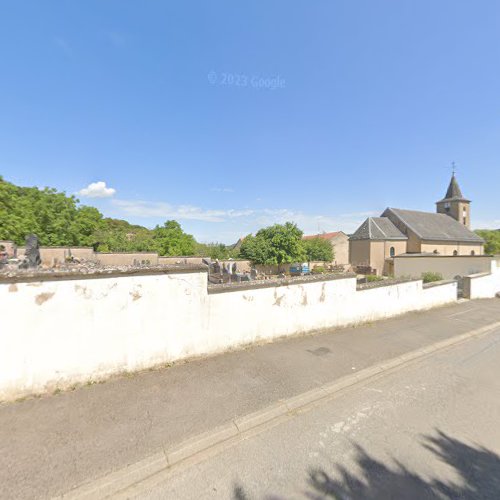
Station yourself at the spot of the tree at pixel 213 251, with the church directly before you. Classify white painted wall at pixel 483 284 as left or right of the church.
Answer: right

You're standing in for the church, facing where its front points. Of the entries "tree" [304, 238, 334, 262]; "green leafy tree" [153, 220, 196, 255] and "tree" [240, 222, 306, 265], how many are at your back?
3

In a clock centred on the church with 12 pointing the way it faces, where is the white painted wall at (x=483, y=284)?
The white painted wall is roughly at 4 o'clock from the church.

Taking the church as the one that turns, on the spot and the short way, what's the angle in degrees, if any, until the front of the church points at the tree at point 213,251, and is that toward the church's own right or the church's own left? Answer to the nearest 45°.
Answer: approximately 180°

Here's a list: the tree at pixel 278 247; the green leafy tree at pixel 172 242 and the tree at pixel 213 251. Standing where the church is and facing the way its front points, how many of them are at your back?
3

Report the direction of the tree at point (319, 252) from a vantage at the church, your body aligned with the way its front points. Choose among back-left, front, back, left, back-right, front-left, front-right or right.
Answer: back

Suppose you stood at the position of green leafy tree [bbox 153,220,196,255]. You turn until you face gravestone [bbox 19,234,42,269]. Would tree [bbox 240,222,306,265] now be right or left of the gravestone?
left

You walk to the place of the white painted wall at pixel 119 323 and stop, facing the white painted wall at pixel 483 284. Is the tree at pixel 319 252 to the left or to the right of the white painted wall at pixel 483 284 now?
left
